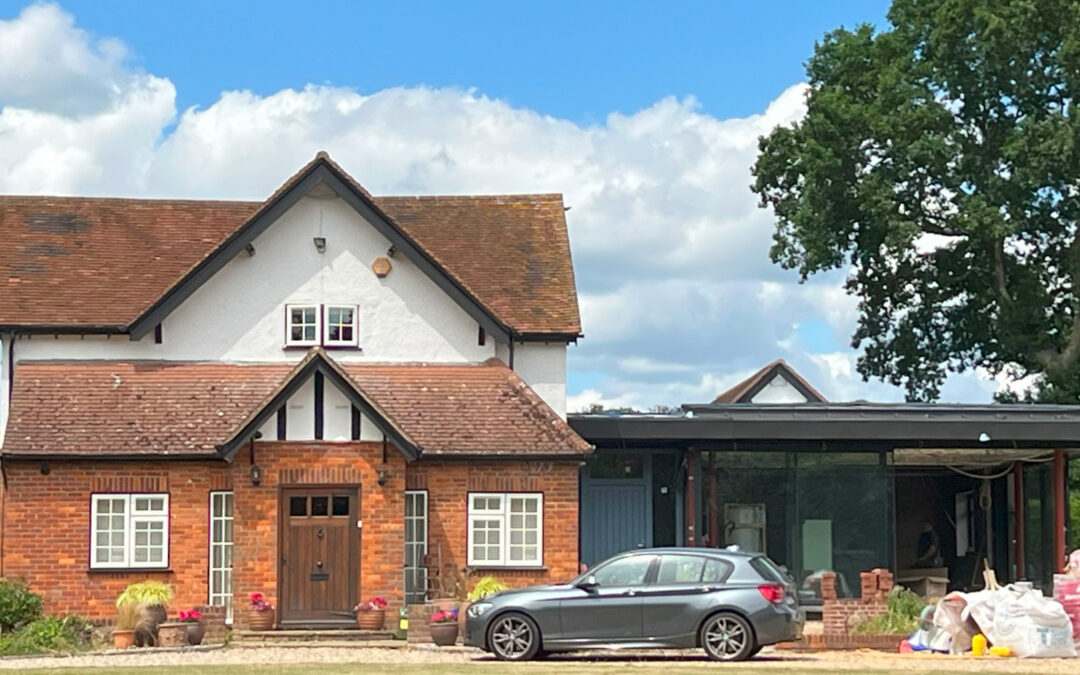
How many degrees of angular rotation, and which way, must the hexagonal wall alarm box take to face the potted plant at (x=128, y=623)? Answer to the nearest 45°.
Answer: approximately 45° to its right

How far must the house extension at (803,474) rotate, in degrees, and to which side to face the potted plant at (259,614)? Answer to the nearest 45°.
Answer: approximately 45° to its right

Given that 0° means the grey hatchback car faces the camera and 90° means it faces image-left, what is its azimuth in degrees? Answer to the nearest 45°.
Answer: approximately 90°

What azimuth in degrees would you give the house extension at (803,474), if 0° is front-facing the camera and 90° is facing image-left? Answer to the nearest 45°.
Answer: approximately 0°

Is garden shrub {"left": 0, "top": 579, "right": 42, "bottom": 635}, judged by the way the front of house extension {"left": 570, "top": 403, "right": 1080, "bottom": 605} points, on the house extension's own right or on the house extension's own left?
on the house extension's own right

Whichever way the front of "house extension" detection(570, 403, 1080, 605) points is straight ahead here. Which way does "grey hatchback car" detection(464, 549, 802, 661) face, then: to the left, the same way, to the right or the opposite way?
to the right

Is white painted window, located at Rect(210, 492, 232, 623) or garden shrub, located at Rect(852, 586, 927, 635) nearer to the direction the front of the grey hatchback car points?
the white painted window

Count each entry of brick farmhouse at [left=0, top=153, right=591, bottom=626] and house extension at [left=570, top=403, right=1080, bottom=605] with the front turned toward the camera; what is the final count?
2

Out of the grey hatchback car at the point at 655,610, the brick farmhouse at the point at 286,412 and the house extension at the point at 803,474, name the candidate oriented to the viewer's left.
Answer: the grey hatchback car
